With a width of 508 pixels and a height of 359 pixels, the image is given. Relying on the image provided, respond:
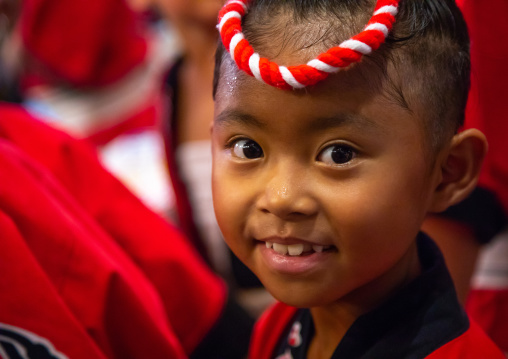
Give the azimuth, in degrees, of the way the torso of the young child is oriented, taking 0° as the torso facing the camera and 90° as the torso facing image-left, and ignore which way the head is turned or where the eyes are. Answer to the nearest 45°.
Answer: approximately 45°
